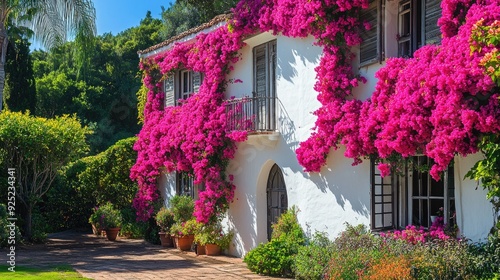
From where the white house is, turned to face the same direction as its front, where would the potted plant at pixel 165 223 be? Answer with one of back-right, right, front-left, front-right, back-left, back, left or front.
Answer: right

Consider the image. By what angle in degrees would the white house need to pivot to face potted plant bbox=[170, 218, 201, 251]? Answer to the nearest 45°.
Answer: approximately 90° to its right

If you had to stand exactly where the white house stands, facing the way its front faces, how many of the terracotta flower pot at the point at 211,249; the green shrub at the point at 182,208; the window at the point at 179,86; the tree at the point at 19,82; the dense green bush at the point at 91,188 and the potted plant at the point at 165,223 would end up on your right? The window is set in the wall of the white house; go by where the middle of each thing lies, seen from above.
6

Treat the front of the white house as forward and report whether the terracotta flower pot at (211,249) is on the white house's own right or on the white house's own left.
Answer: on the white house's own right

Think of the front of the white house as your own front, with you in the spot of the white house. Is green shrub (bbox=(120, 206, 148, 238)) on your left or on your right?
on your right

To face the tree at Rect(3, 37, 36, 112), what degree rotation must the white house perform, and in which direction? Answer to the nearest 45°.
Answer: approximately 90° to its right

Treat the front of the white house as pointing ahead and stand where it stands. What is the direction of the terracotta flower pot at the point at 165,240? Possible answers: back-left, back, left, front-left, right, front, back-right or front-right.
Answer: right

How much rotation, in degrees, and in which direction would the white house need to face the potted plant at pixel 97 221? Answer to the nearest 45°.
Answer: approximately 90° to its right

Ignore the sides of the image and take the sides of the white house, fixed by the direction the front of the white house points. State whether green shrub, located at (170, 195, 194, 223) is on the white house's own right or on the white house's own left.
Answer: on the white house's own right

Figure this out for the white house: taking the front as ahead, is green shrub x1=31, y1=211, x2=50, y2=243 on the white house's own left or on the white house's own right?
on the white house's own right

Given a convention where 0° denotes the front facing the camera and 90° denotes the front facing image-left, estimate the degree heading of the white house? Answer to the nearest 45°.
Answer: approximately 45°
